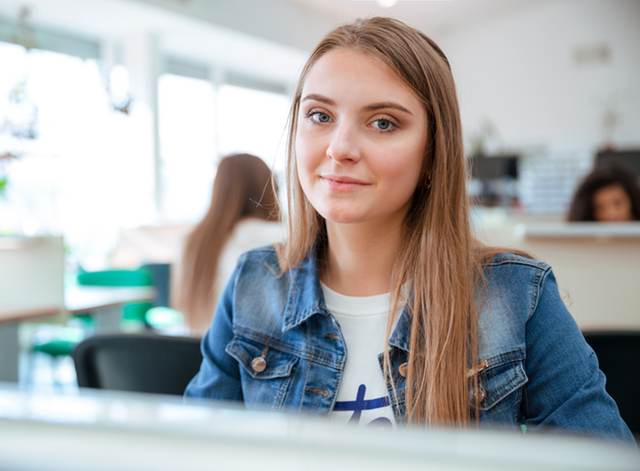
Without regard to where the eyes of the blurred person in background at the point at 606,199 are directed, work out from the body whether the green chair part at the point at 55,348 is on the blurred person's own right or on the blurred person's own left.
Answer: on the blurred person's own right

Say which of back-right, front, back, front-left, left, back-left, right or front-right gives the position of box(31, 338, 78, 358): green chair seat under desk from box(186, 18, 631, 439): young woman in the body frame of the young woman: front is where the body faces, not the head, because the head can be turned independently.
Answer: right

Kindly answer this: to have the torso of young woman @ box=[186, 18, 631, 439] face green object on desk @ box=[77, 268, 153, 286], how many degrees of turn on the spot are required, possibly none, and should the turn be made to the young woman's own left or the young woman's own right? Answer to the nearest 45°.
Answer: approximately 90° to the young woman's own right

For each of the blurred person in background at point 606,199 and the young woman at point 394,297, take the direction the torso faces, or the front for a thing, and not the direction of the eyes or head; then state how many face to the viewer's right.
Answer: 0

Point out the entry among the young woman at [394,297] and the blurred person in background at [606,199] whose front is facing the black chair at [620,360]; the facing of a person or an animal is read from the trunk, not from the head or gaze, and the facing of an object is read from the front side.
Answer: the blurred person in background

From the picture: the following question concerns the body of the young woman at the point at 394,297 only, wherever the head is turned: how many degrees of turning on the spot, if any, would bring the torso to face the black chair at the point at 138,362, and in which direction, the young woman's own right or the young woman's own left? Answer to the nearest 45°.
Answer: approximately 90° to the young woman's own right

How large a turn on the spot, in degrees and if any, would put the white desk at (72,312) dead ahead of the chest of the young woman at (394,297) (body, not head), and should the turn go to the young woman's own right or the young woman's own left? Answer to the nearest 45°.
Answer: approximately 90° to the young woman's own right

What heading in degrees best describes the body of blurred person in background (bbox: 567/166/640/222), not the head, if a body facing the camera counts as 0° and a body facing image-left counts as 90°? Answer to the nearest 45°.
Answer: approximately 0°

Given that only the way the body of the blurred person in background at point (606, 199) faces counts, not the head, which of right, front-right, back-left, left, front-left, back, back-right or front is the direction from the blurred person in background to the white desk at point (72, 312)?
front-right

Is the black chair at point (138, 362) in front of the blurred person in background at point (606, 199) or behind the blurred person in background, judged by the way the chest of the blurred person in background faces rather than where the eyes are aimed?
in front

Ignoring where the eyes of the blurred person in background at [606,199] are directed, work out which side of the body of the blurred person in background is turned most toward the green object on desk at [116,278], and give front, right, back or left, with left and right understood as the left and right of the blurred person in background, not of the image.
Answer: right

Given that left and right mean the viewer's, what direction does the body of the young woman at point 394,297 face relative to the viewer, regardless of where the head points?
facing the viewer and to the left of the viewer
